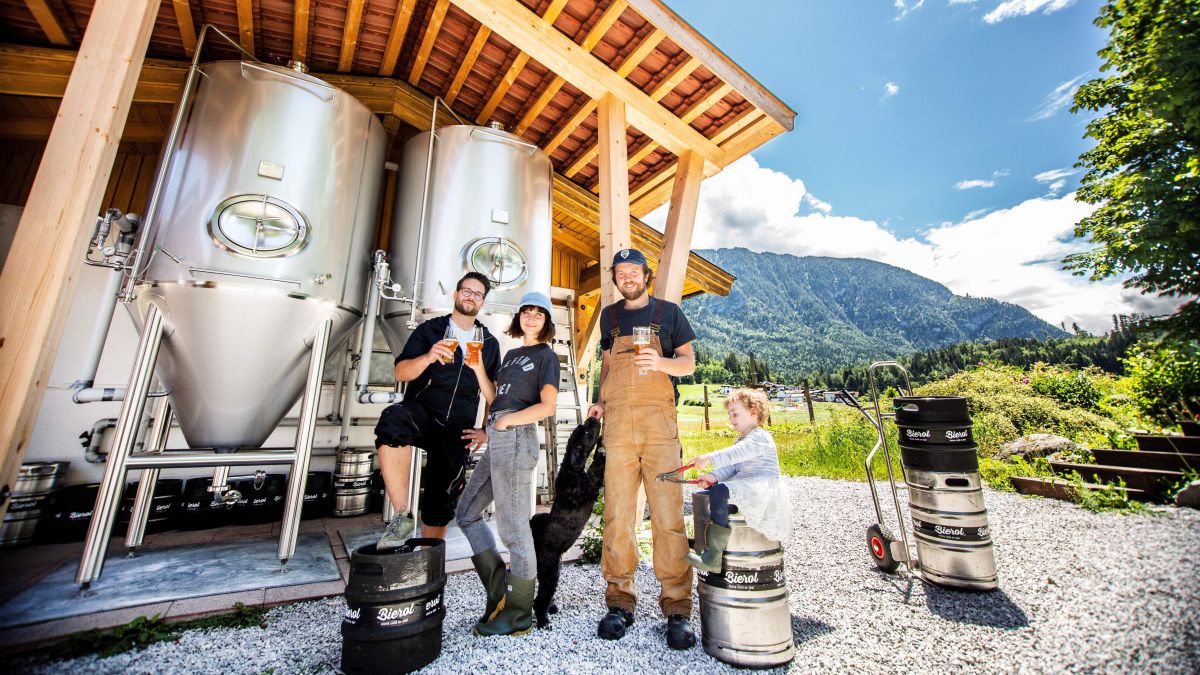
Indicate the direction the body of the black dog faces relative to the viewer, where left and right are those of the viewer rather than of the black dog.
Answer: facing to the right of the viewer

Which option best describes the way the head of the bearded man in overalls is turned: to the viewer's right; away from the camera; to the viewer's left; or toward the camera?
toward the camera

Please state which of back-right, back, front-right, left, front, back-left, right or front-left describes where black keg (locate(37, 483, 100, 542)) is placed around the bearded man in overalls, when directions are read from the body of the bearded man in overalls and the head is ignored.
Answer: right

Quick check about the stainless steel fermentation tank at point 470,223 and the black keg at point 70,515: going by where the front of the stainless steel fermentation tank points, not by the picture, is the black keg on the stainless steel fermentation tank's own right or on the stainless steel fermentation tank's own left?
on the stainless steel fermentation tank's own right

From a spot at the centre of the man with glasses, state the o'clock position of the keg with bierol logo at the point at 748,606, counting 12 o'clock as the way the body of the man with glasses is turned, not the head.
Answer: The keg with bierol logo is roughly at 10 o'clock from the man with glasses.

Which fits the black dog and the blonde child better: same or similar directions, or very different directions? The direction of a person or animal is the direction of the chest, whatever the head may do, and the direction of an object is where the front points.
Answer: very different directions

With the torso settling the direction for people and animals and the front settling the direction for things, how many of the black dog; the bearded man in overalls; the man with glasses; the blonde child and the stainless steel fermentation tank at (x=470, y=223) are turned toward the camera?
3

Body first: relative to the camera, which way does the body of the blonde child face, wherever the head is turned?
to the viewer's left

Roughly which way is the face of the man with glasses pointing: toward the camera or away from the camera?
toward the camera

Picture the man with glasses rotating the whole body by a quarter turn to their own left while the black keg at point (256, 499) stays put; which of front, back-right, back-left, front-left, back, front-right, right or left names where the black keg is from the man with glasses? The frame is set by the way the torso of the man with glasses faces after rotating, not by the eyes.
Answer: back-left

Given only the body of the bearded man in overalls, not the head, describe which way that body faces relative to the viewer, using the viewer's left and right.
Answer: facing the viewer

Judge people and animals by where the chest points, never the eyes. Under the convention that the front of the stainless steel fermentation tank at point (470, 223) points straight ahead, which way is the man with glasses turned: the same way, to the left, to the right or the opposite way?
the same way

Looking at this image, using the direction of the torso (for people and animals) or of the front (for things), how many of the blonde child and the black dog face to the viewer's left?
1

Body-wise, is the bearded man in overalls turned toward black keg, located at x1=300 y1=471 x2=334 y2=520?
no

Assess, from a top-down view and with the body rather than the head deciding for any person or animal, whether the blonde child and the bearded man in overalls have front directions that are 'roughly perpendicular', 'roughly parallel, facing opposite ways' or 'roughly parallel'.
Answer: roughly perpendicular

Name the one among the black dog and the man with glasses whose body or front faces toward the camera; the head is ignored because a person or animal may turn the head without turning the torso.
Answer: the man with glasses
